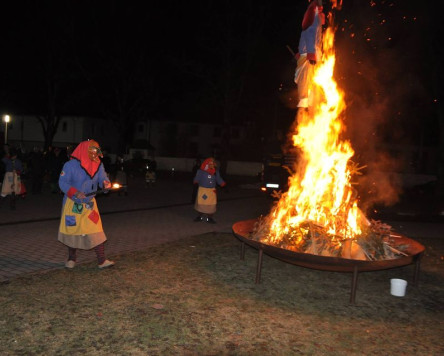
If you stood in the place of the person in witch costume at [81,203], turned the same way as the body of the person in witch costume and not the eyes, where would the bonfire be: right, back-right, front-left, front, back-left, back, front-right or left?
front-left

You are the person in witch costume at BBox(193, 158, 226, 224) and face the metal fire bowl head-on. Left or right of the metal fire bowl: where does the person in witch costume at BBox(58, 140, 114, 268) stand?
right

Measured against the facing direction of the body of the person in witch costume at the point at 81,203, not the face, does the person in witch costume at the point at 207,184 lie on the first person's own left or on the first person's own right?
on the first person's own left

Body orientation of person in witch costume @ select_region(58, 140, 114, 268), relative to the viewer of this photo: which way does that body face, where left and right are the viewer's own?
facing the viewer and to the right of the viewer

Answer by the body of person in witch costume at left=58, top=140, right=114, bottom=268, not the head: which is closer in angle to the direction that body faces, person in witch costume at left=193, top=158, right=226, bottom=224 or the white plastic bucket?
the white plastic bucket
